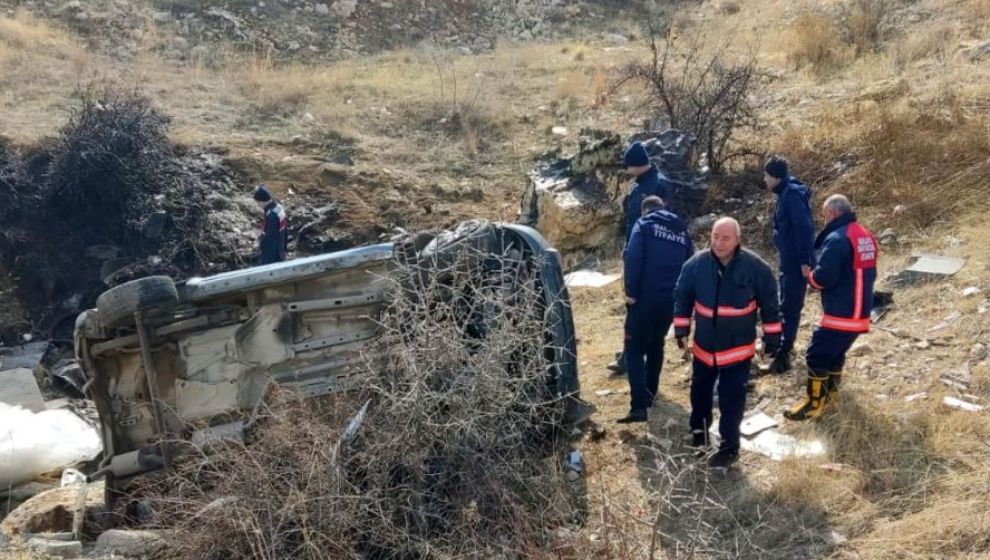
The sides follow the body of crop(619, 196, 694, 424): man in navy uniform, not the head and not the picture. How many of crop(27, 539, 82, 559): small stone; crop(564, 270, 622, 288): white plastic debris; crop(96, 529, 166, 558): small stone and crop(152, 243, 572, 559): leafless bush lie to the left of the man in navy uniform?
3

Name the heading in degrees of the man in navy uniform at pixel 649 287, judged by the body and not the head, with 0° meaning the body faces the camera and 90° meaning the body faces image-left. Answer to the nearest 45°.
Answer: approximately 135°

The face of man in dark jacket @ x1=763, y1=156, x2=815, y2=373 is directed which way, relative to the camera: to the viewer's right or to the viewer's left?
to the viewer's left

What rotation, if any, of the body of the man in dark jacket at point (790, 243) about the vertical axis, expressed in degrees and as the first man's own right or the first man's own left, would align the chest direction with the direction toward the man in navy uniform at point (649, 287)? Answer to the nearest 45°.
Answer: approximately 45° to the first man's own left

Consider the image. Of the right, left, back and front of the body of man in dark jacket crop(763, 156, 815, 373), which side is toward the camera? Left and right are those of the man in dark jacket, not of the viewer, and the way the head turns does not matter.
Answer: left

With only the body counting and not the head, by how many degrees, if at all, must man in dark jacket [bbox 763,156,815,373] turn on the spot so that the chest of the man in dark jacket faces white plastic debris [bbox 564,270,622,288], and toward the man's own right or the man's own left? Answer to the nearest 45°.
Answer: approximately 45° to the man's own right

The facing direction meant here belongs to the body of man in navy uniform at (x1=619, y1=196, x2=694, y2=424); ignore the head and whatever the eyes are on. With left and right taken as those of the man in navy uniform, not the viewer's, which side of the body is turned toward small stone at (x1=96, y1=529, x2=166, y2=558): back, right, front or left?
left

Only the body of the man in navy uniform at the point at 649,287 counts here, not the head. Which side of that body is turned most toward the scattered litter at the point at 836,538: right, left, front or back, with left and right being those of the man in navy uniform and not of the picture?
back

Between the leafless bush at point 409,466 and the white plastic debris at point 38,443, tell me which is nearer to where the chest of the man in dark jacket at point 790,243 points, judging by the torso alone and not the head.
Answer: the white plastic debris

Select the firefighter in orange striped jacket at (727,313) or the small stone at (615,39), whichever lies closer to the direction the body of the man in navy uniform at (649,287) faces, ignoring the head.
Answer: the small stone

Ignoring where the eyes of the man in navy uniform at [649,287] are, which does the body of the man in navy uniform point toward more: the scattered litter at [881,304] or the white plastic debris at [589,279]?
the white plastic debris

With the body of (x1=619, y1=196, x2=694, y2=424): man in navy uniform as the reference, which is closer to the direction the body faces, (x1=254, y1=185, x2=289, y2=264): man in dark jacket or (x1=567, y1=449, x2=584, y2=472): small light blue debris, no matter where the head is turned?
the man in dark jacket
